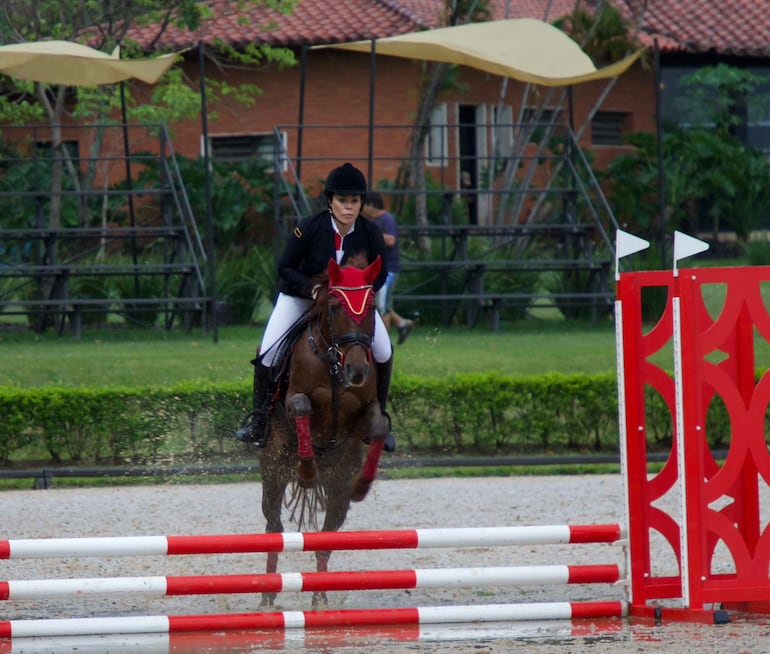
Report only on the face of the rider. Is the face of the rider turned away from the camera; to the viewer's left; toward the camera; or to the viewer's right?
toward the camera

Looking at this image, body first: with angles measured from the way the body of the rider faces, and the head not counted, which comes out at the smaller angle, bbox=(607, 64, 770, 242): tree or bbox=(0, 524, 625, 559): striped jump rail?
the striped jump rail

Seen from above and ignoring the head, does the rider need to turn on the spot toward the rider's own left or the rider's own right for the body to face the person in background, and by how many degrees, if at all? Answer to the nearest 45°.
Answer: approximately 180°

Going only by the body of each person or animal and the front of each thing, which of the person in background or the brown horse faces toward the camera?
the brown horse

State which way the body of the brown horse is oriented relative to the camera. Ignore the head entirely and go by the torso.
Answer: toward the camera

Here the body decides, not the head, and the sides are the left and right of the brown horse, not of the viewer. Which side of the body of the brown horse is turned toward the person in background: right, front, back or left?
back

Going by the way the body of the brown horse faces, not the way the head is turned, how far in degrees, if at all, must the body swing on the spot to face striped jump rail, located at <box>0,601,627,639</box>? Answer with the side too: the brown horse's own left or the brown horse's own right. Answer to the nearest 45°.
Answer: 0° — it already faces it

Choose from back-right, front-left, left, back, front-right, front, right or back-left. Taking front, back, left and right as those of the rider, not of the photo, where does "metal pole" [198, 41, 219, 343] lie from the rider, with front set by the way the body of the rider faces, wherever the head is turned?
back

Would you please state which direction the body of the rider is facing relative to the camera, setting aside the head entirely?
toward the camera

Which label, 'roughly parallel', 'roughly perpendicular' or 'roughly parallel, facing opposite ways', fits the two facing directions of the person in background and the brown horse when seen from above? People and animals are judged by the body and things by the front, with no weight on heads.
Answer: roughly perpendicular
